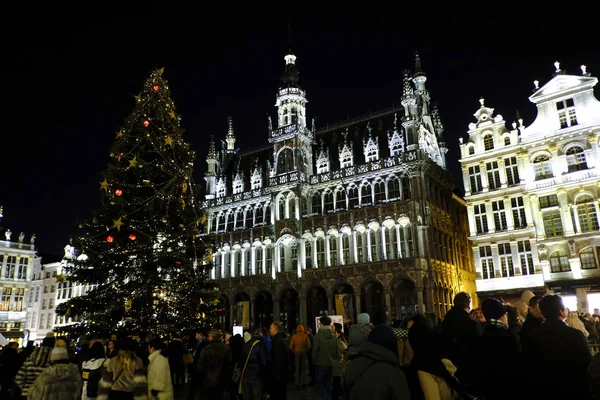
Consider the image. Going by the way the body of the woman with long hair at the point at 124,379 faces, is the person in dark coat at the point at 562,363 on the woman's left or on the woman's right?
on the woman's right

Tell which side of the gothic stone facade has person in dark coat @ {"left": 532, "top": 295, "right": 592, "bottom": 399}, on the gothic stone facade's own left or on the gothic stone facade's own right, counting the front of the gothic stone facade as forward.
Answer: on the gothic stone facade's own left

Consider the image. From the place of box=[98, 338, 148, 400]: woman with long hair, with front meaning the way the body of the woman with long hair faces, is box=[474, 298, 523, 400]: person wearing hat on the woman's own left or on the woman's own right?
on the woman's own right

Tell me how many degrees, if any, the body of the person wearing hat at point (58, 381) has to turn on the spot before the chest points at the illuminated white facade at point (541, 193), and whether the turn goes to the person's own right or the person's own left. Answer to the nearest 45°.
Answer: approximately 90° to the person's own right

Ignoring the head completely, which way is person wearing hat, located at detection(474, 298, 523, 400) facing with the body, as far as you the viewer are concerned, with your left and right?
facing away from the viewer and to the right of the viewer

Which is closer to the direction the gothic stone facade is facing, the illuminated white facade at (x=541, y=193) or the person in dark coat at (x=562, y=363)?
the person in dark coat

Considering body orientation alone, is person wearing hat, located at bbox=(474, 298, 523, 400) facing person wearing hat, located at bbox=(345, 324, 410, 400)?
no

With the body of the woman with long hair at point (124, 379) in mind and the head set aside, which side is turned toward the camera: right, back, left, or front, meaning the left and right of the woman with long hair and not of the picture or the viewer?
back

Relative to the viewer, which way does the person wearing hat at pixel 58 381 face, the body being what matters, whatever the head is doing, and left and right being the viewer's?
facing away from the viewer

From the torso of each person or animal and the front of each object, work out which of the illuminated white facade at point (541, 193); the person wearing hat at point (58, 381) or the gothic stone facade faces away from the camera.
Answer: the person wearing hat

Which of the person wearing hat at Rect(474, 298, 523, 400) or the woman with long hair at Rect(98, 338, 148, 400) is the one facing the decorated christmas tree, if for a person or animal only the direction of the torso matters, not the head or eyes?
the woman with long hair

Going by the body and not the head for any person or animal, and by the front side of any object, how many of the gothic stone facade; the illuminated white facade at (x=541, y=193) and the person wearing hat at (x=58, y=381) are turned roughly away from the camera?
1

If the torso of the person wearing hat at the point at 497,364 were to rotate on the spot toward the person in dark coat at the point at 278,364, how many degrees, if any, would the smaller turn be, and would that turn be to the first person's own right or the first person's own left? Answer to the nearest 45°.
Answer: approximately 90° to the first person's own left

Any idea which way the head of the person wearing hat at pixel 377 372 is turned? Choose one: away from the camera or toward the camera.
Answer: away from the camera

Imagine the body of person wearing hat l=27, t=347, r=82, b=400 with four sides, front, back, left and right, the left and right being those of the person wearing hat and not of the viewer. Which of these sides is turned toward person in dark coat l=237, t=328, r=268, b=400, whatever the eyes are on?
right

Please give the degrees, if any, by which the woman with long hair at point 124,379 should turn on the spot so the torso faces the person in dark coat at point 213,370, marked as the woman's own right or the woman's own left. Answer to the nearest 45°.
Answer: approximately 45° to the woman's own right

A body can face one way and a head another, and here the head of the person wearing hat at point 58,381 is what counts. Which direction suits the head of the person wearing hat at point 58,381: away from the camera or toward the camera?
away from the camera

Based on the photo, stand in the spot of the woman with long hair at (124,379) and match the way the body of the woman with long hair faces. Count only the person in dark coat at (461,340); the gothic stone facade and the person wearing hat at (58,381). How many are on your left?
1

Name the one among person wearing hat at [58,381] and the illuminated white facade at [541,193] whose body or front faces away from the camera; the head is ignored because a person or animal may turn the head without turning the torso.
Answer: the person wearing hat

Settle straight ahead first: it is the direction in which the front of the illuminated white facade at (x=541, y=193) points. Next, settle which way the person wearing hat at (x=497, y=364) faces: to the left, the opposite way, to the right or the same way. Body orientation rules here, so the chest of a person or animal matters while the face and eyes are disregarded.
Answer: the opposite way

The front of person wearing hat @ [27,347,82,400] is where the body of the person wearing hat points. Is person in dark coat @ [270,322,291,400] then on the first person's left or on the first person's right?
on the first person's right
